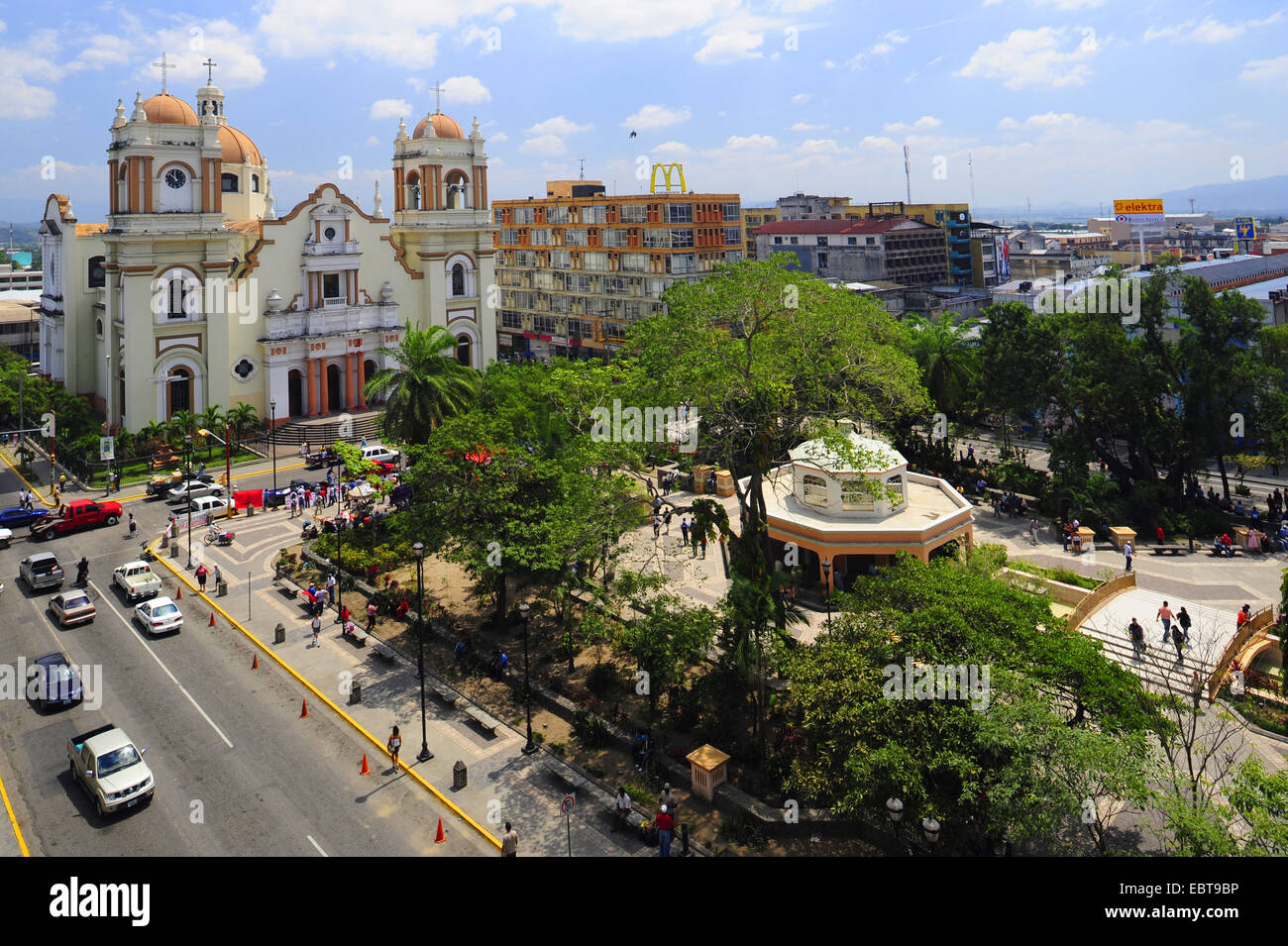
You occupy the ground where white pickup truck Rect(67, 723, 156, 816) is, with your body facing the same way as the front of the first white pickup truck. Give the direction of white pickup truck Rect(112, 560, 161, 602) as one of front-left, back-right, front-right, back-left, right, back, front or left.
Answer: back-left

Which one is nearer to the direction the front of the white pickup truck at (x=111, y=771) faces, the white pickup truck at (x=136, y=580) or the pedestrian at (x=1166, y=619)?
the pedestrian

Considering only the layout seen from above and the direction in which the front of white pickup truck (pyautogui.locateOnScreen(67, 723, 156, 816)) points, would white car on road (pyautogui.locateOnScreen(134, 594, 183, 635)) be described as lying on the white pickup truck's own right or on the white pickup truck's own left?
on the white pickup truck's own left

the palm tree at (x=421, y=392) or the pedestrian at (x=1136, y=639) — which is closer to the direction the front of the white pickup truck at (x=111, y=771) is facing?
the pedestrian

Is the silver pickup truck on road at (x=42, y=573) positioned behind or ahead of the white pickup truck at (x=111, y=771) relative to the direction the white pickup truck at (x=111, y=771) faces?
behind

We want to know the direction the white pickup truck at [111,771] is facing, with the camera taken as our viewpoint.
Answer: facing the viewer and to the right of the viewer

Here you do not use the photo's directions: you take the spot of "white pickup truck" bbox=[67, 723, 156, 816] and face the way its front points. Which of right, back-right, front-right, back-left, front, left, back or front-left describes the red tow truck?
back-left

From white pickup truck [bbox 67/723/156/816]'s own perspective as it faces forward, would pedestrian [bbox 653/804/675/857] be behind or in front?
in front

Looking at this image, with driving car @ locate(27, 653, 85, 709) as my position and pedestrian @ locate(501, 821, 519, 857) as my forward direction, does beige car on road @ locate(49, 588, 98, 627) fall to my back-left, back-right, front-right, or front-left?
back-left
